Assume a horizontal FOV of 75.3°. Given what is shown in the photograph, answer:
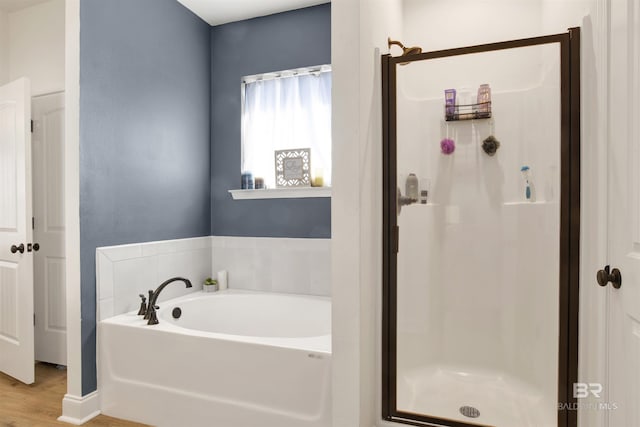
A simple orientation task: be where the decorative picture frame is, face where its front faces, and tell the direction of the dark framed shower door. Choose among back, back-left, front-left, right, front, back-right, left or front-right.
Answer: front-left

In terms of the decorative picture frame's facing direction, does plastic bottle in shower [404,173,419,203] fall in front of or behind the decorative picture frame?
in front

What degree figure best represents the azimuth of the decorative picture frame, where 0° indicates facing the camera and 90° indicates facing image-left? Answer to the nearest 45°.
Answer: approximately 0°

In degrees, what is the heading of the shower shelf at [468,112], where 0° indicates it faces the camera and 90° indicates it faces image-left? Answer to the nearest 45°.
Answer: approximately 0°

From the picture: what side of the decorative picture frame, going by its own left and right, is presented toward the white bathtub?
front

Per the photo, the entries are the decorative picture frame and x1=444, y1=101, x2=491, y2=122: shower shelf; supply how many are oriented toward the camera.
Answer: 2

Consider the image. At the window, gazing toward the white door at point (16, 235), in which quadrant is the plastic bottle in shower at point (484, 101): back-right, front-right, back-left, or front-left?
back-left

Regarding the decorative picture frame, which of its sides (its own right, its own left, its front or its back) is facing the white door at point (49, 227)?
right

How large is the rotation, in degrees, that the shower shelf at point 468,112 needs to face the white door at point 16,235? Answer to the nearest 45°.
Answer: approximately 90° to its right

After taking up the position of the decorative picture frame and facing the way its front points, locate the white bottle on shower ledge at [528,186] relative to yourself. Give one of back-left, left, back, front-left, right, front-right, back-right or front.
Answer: front-left

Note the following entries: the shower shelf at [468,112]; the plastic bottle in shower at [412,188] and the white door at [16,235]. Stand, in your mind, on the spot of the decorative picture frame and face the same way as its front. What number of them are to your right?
1

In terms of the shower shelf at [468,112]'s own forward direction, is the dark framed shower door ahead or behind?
ahead

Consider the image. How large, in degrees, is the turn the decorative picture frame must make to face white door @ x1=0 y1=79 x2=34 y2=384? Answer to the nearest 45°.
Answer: approximately 90° to its right

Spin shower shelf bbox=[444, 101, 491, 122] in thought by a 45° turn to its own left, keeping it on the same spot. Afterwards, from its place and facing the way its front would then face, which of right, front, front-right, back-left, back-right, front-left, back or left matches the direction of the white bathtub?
right
